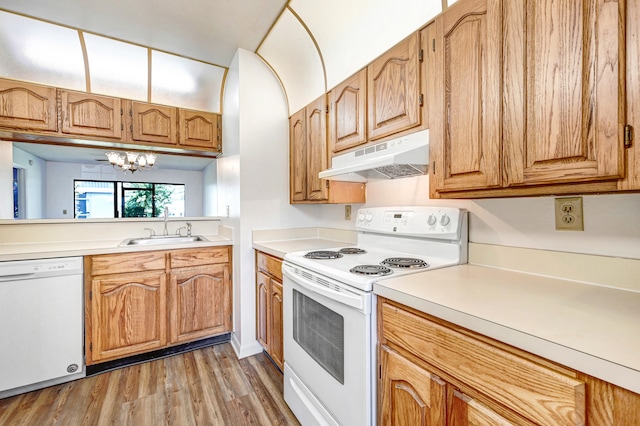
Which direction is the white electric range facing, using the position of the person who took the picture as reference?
facing the viewer and to the left of the viewer

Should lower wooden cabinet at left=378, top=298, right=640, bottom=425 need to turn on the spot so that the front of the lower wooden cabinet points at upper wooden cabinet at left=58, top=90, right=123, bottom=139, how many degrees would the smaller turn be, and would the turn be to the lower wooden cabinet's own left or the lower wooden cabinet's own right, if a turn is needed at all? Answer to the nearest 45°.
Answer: approximately 45° to the lower wooden cabinet's own right

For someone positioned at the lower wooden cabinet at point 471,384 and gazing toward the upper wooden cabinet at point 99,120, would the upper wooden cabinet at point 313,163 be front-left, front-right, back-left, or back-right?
front-right

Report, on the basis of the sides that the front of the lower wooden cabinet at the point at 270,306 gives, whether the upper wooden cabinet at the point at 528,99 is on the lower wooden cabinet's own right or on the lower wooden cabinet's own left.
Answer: on the lower wooden cabinet's own left

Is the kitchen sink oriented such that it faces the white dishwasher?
no

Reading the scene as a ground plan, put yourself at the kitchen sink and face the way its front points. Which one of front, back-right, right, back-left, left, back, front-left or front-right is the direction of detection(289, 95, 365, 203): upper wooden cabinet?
front-left

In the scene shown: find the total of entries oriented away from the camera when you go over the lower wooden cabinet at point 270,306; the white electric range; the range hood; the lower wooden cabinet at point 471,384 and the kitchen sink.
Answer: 0

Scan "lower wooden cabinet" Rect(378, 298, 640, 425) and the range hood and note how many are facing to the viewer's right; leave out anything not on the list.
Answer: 0

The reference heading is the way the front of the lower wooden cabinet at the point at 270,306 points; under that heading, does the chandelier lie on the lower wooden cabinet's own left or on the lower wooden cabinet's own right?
on the lower wooden cabinet's own right

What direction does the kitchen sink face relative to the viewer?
toward the camera

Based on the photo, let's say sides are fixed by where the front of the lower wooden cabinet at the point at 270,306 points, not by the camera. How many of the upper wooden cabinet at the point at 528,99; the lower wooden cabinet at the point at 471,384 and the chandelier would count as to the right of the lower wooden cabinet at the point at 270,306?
1

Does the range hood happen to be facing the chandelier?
no

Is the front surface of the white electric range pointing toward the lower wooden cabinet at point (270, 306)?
no
